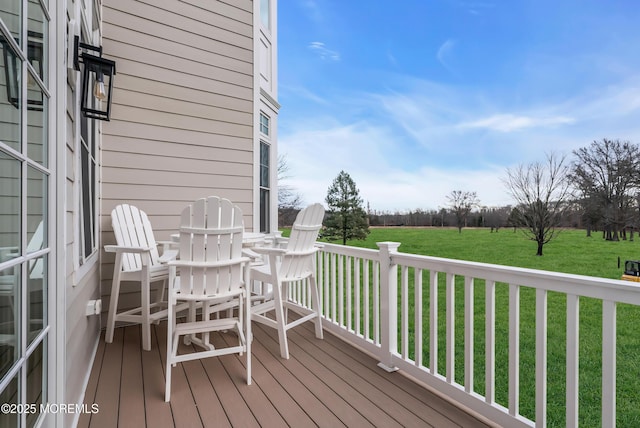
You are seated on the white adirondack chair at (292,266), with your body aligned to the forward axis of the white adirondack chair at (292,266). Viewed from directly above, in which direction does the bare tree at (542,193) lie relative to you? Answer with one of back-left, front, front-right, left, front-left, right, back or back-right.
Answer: right

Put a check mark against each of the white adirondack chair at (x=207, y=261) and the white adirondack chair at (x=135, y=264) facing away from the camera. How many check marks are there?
1

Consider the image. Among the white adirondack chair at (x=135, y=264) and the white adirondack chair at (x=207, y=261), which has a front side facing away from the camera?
the white adirondack chair at (x=207, y=261)

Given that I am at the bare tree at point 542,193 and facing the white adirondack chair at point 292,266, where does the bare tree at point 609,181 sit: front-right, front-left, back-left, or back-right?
back-left

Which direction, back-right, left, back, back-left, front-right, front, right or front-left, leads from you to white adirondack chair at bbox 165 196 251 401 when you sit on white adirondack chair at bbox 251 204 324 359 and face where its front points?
left

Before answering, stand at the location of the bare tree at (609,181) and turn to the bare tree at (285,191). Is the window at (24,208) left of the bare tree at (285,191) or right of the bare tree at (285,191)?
left

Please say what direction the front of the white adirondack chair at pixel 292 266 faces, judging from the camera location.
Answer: facing away from the viewer and to the left of the viewer

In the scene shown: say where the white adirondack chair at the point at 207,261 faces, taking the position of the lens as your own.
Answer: facing away from the viewer

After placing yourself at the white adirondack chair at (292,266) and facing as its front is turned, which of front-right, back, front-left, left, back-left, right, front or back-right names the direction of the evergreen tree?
front-right

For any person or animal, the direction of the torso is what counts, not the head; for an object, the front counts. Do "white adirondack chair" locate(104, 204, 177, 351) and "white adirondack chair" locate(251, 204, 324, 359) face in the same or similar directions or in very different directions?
very different directions

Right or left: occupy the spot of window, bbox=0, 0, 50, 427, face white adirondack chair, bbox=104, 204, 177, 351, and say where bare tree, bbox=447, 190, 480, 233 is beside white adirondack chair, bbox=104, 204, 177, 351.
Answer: right

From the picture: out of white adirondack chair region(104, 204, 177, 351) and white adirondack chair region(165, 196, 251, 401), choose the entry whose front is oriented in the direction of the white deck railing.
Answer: white adirondack chair region(104, 204, 177, 351)

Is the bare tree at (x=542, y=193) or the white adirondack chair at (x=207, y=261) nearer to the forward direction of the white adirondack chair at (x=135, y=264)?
the white adirondack chair

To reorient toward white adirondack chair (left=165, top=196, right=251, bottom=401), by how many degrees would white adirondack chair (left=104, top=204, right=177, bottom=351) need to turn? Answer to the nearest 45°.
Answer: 0° — it already faces it

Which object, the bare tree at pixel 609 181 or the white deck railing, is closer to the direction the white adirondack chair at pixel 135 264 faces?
the white deck railing

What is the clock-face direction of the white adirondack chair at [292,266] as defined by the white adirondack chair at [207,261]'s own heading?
the white adirondack chair at [292,266] is roughly at 2 o'clock from the white adirondack chair at [207,261].

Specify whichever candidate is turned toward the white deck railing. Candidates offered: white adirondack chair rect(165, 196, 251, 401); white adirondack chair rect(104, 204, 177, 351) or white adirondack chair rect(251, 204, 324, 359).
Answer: white adirondack chair rect(104, 204, 177, 351)

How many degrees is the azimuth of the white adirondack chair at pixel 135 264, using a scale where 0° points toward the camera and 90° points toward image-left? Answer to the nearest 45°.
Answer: approximately 315°
